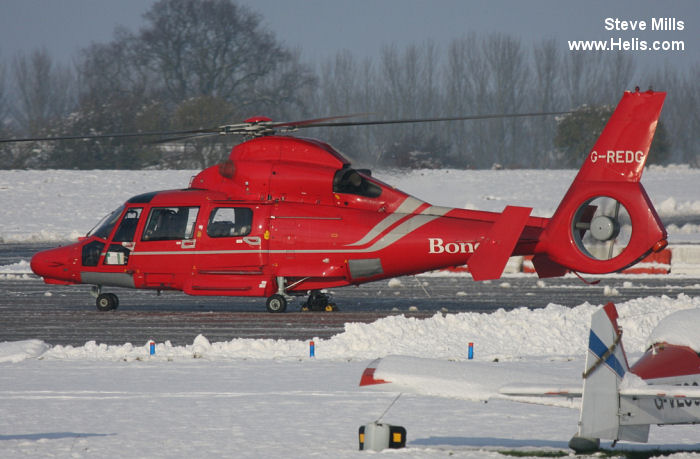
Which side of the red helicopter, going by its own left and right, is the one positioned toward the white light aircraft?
left

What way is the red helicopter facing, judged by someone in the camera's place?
facing to the left of the viewer

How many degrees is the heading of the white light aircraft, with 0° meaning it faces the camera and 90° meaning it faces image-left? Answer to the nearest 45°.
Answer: approximately 225°

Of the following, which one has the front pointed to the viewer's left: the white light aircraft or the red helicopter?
the red helicopter

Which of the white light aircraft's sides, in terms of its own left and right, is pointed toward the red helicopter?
left

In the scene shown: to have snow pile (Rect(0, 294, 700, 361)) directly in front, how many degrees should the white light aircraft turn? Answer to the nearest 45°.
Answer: approximately 45° to its left

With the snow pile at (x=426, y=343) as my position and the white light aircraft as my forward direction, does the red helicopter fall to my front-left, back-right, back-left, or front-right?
back-right

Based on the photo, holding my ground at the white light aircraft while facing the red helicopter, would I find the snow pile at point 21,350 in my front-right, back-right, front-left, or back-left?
front-left

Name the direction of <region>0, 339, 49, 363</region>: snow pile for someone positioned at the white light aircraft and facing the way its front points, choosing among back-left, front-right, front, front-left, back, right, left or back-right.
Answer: left

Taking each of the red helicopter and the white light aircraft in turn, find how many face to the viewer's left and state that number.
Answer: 1

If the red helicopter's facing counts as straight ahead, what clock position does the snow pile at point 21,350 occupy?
The snow pile is roughly at 10 o'clock from the red helicopter.
